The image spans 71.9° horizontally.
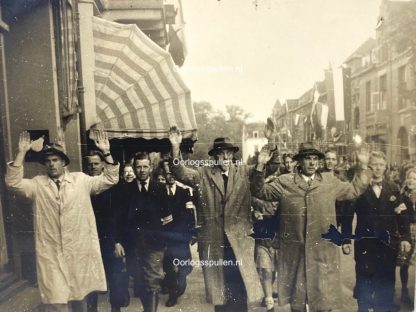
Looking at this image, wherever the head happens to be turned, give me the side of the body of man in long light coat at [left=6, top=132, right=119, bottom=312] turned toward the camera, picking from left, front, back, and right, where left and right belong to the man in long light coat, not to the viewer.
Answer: front

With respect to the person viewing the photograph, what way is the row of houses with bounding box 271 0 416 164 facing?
facing the viewer and to the left of the viewer
